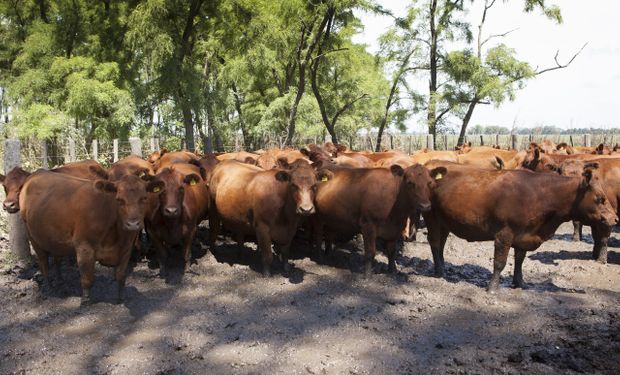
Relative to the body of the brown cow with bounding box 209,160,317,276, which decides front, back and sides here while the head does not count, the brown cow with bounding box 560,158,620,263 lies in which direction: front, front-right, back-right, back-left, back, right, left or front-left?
front-left

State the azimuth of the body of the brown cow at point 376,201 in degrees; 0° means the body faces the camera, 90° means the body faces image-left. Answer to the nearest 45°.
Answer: approximately 315°

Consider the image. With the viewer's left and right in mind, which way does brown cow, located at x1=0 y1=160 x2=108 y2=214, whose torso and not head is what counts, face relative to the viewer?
facing the viewer and to the left of the viewer

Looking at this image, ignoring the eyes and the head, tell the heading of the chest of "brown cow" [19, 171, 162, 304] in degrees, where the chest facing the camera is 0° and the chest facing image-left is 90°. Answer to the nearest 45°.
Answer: approximately 315°

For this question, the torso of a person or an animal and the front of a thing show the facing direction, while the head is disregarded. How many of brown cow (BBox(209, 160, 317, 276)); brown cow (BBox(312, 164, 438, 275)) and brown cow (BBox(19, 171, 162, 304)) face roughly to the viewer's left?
0

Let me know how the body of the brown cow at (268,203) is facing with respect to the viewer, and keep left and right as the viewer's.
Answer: facing the viewer and to the right of the viewer

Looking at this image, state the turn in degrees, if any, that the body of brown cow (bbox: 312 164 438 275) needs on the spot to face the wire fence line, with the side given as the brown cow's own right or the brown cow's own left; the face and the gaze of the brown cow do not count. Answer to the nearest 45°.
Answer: approximately 135° to the brown cow's own left

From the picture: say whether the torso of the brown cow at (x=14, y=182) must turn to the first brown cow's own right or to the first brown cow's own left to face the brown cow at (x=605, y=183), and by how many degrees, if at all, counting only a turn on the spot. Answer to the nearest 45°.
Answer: approximately 135° to the first brown cow's own left

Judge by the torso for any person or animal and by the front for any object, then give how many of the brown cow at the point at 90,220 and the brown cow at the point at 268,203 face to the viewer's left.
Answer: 0

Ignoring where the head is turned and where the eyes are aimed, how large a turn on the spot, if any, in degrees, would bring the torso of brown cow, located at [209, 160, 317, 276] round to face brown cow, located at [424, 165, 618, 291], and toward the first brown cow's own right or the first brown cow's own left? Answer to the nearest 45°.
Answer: approximately 45° to the first brown cow's own left

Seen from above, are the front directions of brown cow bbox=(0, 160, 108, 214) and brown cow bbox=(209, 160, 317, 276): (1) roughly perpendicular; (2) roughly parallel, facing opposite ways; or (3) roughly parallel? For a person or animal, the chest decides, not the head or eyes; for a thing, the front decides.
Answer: roughly perpendicular

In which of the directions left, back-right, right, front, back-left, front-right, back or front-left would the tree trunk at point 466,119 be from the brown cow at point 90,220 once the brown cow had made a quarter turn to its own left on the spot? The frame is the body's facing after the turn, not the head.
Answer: front

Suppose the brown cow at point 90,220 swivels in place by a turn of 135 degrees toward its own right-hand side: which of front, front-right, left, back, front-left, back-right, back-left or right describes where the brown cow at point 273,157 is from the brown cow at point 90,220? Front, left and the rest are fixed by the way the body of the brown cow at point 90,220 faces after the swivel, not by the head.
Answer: back-right

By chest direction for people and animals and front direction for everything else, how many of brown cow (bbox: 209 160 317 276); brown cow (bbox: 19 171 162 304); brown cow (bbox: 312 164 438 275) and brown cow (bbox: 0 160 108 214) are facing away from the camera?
0
